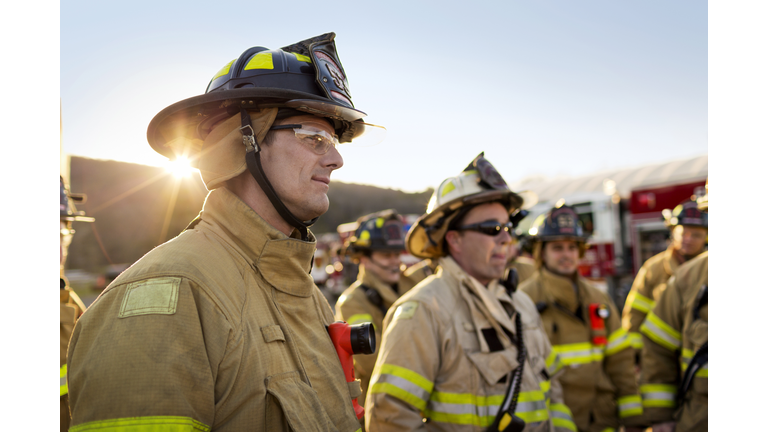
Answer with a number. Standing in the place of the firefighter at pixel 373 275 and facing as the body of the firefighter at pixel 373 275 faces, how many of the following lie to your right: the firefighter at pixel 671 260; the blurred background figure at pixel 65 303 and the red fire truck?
1

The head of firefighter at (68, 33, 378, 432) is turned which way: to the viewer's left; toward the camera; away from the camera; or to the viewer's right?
to the viewer's right

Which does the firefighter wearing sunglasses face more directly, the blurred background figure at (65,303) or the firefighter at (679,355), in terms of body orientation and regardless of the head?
the firefighter

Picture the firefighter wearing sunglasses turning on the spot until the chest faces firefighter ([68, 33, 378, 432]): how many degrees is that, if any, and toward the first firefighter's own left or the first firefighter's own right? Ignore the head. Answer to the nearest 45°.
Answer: approximately 90° to the first firefighter's own right

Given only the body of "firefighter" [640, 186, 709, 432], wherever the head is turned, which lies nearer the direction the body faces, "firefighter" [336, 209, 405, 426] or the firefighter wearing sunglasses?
the firefighter wearing sunglasses

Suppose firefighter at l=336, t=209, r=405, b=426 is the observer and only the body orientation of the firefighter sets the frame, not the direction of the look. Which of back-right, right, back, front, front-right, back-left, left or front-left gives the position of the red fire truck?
left

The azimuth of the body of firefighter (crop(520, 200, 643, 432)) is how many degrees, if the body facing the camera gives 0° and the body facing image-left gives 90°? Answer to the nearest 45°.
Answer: approximately 0°
